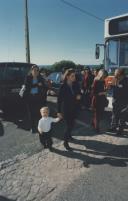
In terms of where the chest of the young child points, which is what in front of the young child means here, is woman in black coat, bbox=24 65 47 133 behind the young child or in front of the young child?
behind

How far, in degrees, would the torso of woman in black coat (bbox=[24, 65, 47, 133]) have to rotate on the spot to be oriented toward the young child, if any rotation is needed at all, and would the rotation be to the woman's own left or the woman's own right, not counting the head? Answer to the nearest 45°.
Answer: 0° — they already face them

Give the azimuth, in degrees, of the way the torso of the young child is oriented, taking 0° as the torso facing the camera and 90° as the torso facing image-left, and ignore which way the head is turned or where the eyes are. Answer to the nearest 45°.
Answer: approximately 0°

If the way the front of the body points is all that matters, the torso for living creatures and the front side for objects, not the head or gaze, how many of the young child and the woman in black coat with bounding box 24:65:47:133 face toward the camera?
2

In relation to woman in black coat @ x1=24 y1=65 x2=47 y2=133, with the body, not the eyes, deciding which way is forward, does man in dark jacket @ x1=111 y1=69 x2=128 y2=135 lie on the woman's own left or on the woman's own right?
on the woman's own left

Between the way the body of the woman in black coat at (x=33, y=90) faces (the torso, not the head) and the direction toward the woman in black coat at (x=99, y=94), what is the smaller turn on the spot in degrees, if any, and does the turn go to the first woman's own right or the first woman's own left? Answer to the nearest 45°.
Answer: approximately 90° to the first woman's own left

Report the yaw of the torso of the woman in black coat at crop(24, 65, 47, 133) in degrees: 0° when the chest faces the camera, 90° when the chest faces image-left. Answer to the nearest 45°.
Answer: approximately 0°

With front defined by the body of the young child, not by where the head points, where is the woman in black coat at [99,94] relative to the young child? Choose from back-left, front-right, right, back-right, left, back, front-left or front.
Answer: back-left
